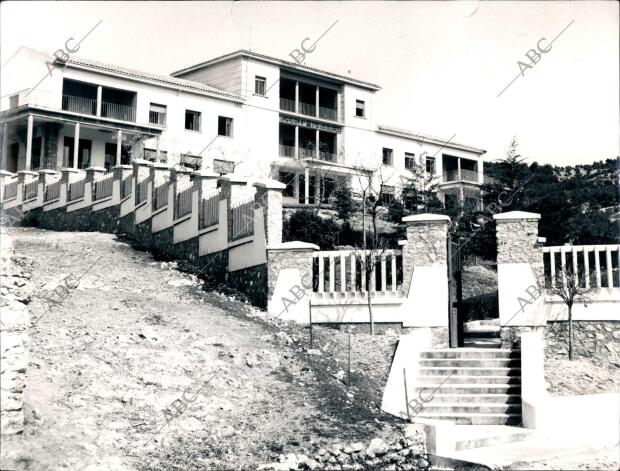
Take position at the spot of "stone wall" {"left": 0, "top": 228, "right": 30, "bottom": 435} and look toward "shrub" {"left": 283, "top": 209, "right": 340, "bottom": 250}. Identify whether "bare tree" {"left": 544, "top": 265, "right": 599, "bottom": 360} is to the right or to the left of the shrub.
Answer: right

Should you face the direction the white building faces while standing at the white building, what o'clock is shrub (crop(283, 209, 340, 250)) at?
The shrub is roughly at 1 o'clock from the white building.

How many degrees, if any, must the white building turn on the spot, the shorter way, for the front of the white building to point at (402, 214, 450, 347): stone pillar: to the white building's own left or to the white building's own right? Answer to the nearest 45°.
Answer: approximately 45° to the white building's own right

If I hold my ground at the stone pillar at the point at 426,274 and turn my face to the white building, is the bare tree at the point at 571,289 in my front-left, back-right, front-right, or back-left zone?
back-right

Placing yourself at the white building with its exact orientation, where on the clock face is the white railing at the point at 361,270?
The white railing is roughly at 1 o'clock from the white building.

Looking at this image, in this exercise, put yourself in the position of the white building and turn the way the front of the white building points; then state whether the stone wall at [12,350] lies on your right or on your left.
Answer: on your right

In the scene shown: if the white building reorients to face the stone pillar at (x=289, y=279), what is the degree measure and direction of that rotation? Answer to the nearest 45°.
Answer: approximately 45° to its right

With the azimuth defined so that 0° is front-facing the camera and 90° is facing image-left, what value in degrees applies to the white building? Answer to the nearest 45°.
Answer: approximately 315°
